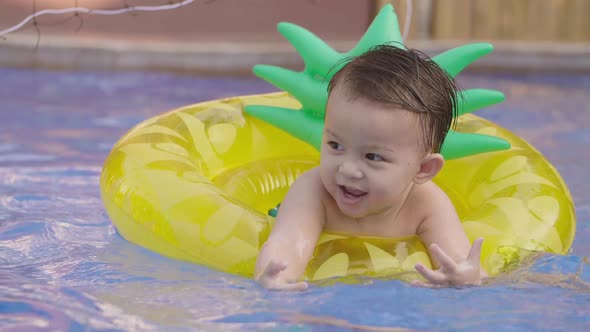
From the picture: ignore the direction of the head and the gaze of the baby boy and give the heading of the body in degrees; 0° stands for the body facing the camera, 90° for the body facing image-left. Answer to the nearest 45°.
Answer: approximately 0°
